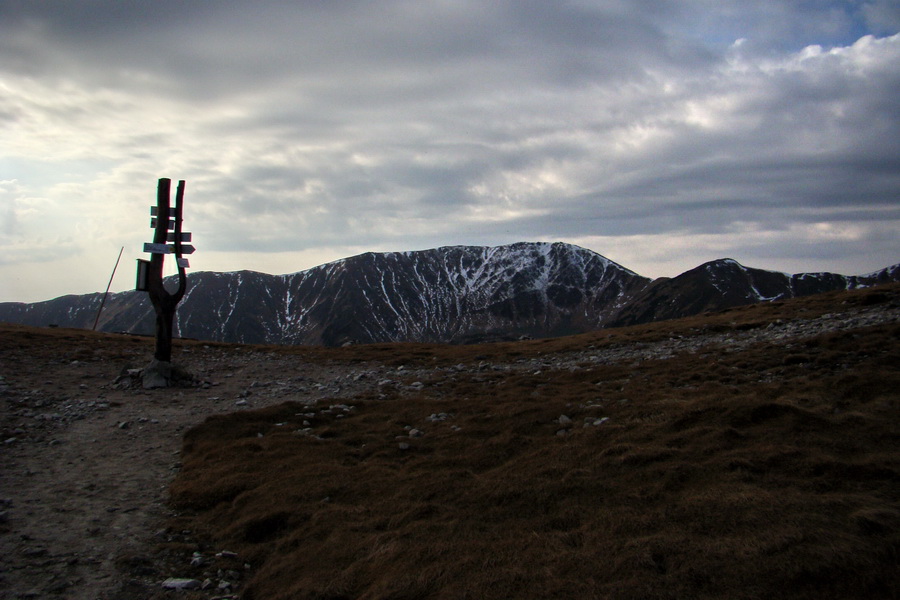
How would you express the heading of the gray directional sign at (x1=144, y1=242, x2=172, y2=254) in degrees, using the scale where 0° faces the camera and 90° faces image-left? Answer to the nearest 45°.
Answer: approximately 0°
